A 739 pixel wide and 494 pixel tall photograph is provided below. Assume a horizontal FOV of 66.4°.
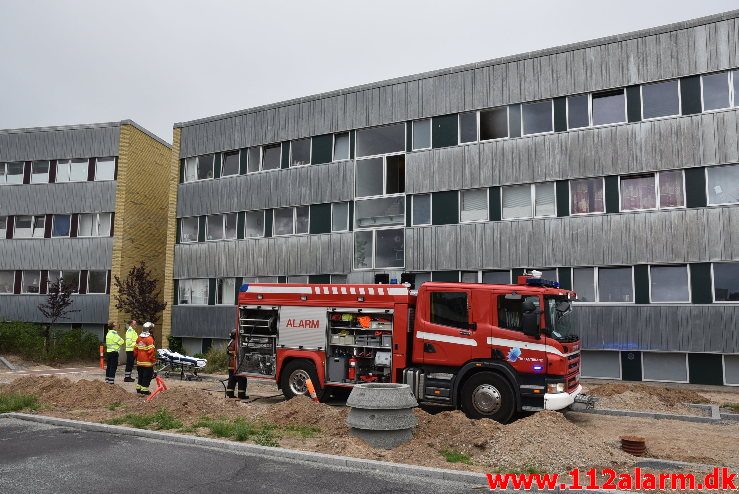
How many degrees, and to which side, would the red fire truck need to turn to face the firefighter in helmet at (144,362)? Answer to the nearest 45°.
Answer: approximately 135° to its right

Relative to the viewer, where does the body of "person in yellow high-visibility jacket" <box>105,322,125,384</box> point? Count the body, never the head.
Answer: to the viewer's right

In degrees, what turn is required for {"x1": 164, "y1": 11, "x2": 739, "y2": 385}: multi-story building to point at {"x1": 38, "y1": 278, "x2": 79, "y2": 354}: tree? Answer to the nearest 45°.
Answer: approximately 45° to its right

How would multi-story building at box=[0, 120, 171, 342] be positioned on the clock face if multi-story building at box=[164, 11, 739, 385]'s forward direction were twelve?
multi-story building at box=[0, 120, 171, 342] is roughly at 2 o'clock from multi-story building at box=[164, 11, 739, 385].

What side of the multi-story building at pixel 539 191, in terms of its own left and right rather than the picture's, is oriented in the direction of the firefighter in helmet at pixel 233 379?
front

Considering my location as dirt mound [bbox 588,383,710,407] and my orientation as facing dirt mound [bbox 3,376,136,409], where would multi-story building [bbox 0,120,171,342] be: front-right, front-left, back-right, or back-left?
front-right

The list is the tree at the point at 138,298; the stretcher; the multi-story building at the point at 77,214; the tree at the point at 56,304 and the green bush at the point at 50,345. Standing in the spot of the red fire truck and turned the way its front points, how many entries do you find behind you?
5

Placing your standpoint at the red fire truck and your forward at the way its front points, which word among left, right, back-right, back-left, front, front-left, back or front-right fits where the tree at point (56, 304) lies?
back

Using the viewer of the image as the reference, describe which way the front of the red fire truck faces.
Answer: facing the viewer and to the right of the viewer
